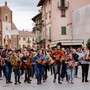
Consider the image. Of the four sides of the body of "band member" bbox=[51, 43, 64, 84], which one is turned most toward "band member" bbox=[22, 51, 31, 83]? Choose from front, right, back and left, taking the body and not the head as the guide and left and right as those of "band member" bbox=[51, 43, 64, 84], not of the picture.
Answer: right

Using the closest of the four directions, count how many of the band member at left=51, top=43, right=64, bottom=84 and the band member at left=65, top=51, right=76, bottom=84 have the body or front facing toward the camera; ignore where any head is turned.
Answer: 2

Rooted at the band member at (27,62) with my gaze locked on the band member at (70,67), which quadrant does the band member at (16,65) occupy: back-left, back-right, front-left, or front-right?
back-right

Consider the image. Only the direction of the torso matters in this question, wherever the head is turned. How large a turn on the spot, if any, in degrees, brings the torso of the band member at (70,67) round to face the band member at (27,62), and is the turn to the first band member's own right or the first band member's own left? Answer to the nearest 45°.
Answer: approximately 90° to the first band member's own right

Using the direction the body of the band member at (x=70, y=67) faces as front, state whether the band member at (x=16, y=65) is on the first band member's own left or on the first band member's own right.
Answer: on the first band member's own right

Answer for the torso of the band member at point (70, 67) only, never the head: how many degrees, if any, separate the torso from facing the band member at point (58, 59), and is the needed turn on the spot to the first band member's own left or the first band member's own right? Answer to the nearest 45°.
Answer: approximately 45° to the first band member's own right

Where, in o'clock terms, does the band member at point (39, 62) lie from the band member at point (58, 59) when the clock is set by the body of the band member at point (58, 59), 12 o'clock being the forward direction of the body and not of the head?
the band member at point (39, 62) is roughly at 3 o'clock from the band member at point (58, 59).

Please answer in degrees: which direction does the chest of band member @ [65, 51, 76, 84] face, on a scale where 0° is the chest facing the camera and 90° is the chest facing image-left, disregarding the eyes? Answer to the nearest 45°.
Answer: approximately 0°

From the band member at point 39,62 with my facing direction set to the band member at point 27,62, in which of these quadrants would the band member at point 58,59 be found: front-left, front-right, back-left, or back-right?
back-right

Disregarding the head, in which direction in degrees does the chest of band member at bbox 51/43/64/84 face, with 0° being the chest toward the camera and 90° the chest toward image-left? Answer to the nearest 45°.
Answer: approximately 0°

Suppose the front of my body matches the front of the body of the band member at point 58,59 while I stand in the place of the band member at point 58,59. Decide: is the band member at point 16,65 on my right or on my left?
on my right

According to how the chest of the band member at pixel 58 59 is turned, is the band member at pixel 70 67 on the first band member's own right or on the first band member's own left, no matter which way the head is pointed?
on the first band member's own left
